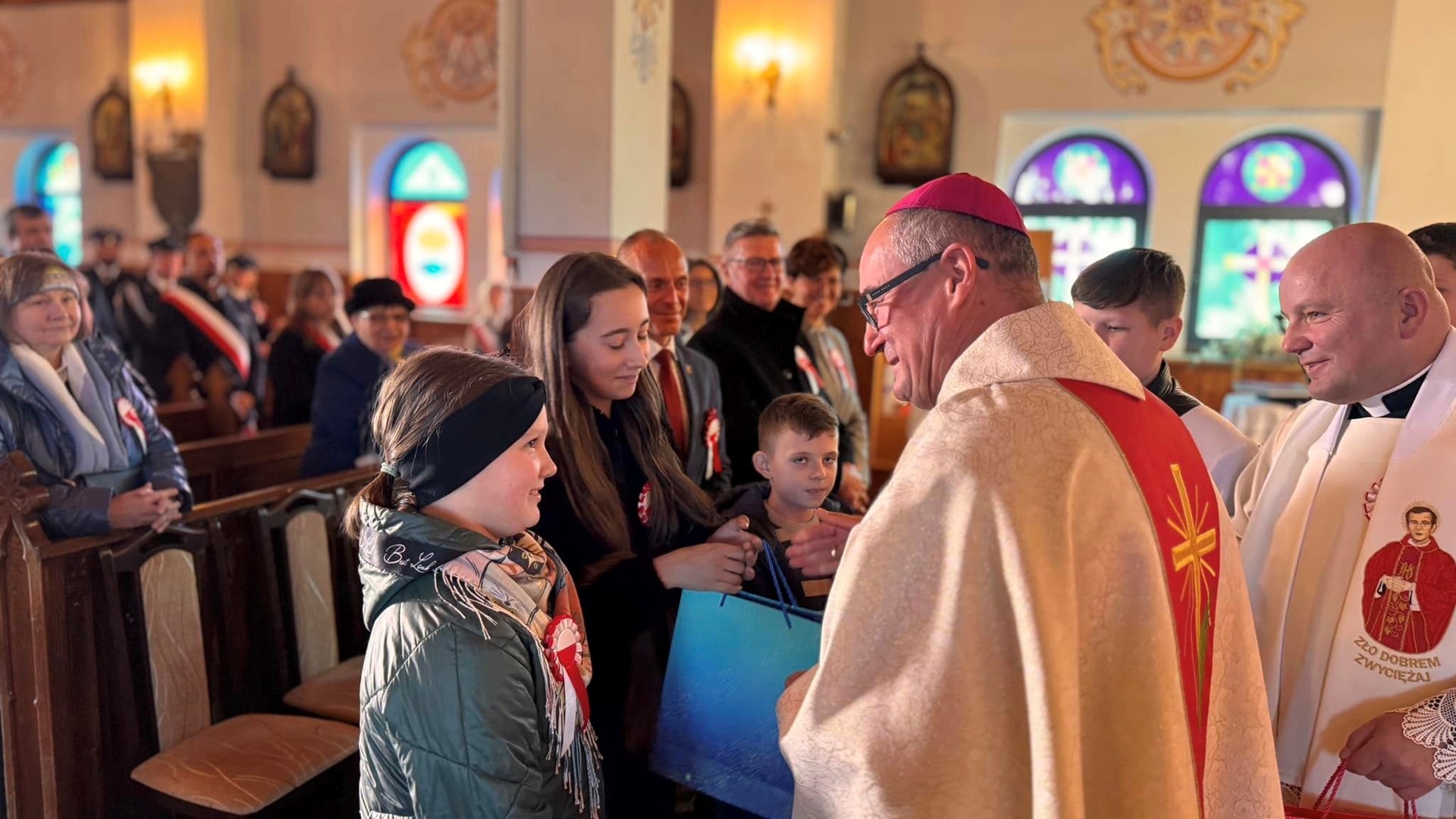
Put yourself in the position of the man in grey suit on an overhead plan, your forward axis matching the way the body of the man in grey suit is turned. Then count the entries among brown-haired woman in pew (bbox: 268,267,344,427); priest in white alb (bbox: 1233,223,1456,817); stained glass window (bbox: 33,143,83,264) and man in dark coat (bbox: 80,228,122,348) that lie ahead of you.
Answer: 1

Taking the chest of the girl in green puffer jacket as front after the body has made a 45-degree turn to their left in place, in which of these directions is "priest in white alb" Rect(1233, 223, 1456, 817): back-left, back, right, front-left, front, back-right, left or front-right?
front-right

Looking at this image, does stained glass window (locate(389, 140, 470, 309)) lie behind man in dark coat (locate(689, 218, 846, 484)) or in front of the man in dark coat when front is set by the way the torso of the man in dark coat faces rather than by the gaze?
behind

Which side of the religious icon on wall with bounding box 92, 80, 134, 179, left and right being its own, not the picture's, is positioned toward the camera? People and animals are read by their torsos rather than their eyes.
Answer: front

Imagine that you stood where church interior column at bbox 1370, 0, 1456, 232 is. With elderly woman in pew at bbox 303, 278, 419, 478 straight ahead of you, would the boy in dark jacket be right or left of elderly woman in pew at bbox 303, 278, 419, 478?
left

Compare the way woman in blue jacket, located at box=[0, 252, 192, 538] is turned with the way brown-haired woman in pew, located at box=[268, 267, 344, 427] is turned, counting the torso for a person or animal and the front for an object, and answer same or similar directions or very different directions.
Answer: same or similar directions

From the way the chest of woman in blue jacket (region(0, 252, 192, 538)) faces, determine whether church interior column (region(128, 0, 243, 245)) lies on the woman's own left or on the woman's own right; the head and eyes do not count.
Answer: on the woman's own left

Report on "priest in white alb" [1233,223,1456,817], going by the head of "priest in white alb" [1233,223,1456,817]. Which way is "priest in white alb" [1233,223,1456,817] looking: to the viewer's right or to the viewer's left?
to the viewer's left

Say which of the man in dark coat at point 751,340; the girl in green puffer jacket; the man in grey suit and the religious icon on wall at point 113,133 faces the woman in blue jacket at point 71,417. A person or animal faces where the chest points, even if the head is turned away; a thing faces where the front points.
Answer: the religious icon on wall

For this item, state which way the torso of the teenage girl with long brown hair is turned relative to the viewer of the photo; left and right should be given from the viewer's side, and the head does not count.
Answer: facing the viewer and to the right of the viewer

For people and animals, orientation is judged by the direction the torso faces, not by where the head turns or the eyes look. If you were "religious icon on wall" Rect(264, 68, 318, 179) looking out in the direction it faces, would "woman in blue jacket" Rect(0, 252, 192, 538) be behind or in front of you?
in front

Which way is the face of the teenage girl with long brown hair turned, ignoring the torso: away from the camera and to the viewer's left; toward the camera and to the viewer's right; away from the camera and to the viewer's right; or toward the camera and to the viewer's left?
toward the camera and to the viewer's right

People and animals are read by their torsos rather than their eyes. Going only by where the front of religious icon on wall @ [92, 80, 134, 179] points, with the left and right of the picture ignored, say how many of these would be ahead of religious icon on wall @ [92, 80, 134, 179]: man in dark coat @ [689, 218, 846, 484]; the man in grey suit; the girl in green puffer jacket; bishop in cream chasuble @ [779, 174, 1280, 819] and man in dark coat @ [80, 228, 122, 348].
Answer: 5

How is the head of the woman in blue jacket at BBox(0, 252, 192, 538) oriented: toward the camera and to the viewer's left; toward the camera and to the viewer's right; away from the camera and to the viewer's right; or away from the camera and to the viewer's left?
toward the camera and to the viewer's right

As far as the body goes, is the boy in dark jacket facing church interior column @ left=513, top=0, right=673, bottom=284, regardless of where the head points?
no

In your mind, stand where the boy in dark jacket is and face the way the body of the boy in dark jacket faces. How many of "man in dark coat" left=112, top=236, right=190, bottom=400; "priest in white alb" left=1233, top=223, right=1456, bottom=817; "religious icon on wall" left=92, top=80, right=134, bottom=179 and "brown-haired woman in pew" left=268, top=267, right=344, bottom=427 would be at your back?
3

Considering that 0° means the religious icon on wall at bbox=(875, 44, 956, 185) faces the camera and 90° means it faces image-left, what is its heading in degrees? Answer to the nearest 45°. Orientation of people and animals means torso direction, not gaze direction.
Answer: approximately 0°

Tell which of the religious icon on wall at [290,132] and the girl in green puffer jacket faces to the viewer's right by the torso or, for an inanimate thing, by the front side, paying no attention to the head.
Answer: the girl in green puffer jacket
